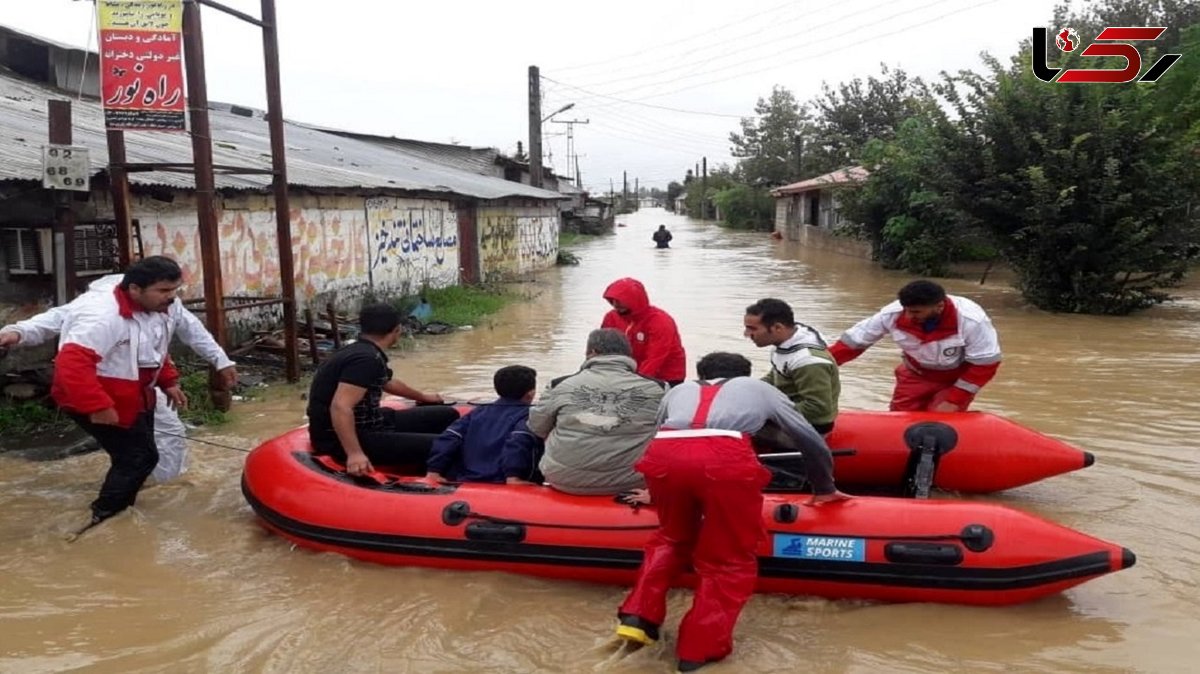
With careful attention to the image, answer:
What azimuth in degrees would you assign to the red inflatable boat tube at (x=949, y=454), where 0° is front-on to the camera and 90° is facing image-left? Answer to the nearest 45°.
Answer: approximately 90°

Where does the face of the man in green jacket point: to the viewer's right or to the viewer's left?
to the viewer's left

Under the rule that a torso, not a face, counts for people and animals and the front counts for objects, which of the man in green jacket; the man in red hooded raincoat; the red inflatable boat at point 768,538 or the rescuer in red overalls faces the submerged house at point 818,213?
the rescuer in red overalls

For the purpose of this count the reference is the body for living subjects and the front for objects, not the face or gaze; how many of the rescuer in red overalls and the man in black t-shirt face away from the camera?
1

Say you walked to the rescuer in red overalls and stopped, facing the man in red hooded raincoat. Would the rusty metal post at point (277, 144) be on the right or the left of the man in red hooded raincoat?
left

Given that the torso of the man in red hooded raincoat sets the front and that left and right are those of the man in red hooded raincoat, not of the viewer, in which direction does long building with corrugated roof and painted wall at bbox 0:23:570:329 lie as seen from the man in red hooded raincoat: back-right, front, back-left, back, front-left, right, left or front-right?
right

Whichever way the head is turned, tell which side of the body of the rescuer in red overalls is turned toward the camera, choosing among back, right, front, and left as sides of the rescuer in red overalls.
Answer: back

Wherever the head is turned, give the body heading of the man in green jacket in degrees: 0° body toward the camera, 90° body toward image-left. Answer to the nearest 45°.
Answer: approximately 90°

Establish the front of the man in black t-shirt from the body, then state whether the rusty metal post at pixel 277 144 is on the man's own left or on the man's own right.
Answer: on the man's own left

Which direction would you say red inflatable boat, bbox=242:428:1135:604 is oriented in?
to the viewer's left

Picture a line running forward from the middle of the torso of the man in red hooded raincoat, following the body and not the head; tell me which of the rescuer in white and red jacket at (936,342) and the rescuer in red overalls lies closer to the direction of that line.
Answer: the rescuer in red overalls

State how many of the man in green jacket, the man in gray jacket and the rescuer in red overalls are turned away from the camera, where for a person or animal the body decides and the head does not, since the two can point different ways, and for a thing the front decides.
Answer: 2

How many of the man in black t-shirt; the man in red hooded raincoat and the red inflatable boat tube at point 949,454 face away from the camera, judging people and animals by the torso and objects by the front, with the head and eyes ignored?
0

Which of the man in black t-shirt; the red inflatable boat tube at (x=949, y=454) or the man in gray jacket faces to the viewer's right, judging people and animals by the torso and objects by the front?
the man in black t-shirt

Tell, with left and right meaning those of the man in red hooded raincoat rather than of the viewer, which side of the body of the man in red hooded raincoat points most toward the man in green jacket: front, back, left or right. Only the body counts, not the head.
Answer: left

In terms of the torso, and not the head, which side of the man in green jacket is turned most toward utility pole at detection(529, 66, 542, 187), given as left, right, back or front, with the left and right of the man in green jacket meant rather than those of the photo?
right

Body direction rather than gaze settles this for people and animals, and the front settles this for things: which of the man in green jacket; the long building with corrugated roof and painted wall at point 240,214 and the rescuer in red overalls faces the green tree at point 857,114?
the rescuer in red overalls

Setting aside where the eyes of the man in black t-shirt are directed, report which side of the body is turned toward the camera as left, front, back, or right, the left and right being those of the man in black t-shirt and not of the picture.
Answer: right
